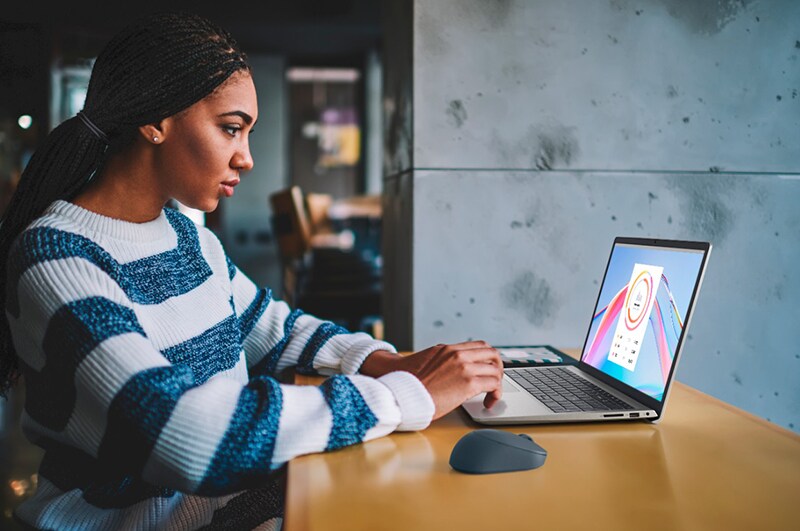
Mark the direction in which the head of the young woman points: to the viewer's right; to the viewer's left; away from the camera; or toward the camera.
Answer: to the viewer's right

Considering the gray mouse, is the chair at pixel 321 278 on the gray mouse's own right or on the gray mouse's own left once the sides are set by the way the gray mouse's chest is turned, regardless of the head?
on the gray mouse's own left

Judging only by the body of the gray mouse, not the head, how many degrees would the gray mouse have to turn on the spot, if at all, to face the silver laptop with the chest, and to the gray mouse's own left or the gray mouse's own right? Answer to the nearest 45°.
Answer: approximately 45° to the gray mouse's own left

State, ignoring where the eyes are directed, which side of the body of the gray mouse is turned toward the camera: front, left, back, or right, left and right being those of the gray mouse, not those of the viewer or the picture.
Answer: right

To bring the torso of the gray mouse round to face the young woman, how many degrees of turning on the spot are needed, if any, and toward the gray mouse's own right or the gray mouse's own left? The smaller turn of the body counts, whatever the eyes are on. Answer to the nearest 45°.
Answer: approximately 180°
